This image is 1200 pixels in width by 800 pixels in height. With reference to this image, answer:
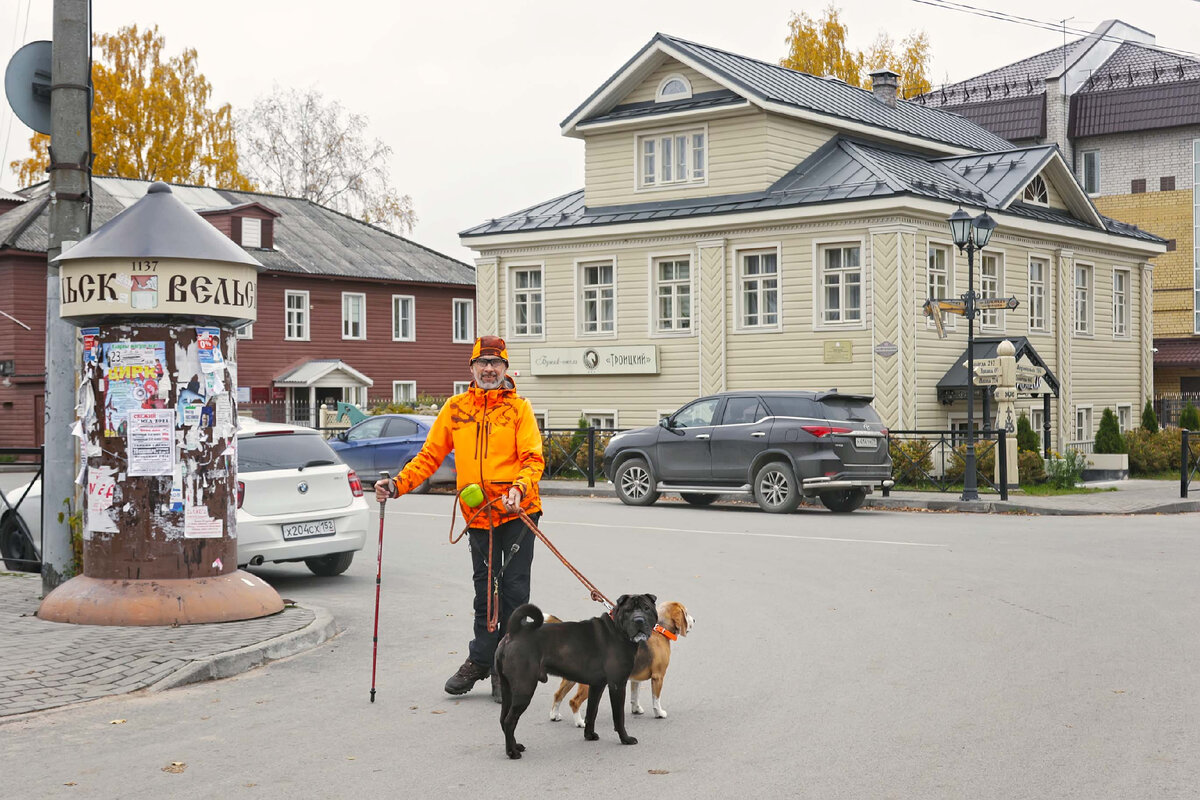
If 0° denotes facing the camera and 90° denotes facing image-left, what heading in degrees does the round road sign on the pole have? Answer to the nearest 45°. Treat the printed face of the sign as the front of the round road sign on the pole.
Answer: approximately 180°

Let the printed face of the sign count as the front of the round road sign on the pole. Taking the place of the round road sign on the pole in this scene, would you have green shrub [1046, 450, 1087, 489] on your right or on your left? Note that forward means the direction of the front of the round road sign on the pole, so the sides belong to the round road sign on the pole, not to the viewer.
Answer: on your right

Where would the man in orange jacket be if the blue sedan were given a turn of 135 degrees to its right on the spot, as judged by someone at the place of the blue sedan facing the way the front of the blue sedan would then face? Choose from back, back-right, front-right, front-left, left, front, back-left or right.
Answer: back-right

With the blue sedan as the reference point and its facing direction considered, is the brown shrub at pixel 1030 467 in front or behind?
behind

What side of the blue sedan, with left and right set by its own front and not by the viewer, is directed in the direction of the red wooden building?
right

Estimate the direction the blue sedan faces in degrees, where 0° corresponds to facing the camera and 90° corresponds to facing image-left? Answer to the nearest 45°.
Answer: approximately 90°

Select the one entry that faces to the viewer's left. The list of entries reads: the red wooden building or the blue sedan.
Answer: the blue sedan

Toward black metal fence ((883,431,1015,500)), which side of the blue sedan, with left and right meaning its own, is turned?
back

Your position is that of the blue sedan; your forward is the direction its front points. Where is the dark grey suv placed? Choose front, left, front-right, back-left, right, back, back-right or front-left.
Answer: back-left

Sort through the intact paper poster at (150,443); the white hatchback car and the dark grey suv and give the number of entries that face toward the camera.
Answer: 1

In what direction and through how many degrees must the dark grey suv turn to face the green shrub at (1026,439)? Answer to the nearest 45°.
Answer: approximately 90° to its right
